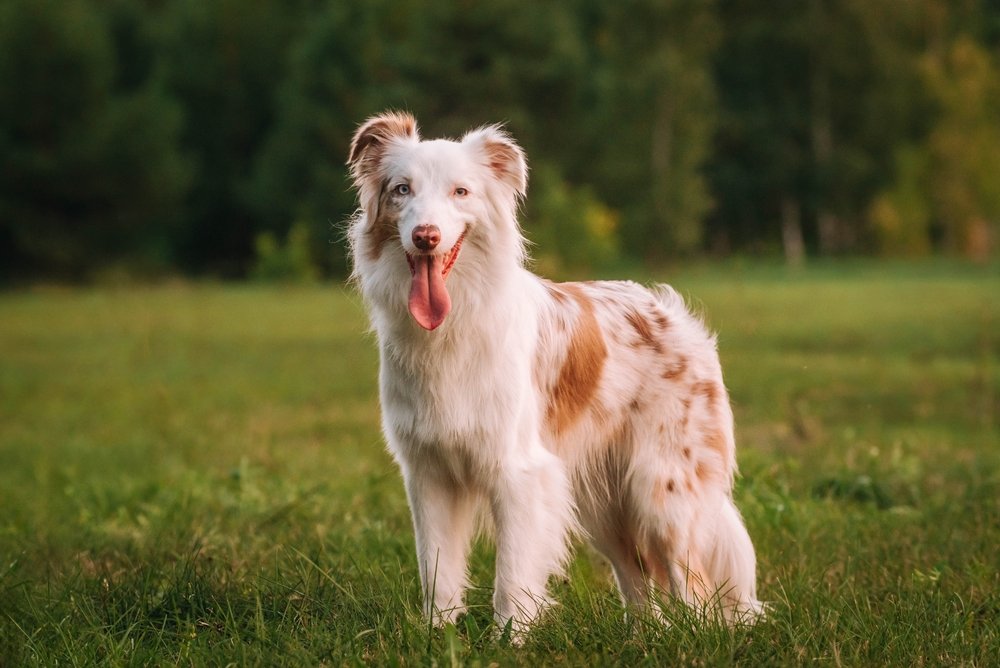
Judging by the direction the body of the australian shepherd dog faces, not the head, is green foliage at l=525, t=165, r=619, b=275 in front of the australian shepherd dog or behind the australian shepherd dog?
behind

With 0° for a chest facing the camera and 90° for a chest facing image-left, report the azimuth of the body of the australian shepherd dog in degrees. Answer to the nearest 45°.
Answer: approximately 45°

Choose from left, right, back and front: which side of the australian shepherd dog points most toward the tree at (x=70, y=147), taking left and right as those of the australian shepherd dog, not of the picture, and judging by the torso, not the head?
right

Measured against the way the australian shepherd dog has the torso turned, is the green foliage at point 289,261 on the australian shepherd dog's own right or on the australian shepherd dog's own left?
on the australian shepherd dog's own right
